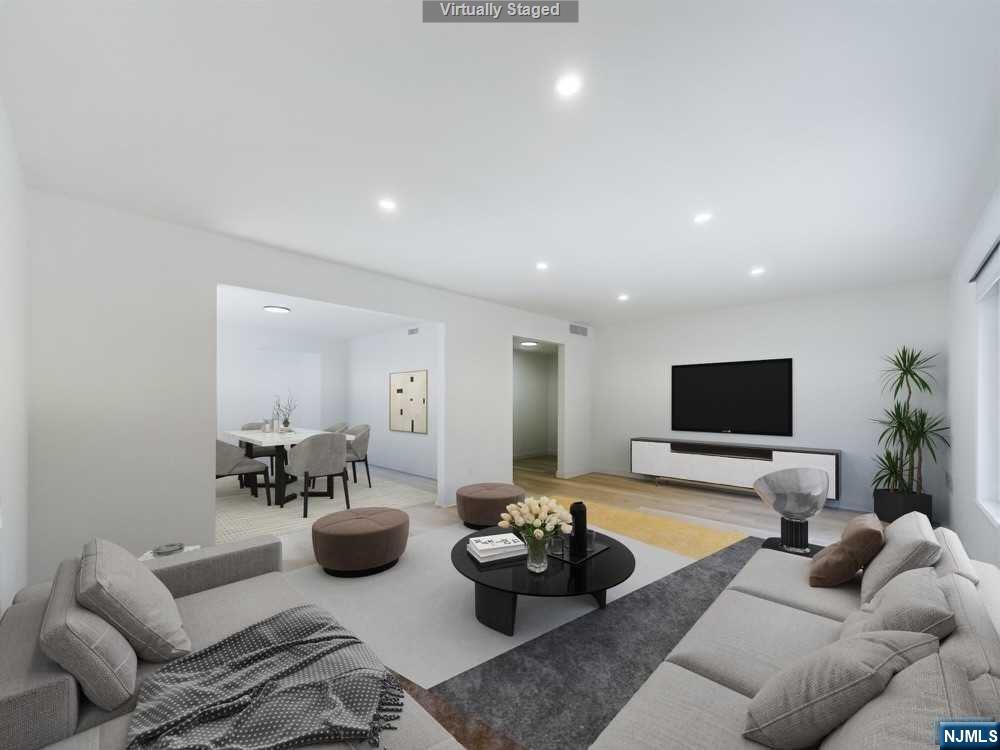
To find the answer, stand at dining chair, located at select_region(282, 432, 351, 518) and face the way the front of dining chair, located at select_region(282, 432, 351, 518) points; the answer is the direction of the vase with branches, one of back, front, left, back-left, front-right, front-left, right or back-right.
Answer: front-right

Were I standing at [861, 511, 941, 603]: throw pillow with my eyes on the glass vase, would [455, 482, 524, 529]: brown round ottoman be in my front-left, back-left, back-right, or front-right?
front-right

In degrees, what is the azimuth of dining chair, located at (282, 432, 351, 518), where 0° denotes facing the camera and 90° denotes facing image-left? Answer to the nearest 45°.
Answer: approximately 135°

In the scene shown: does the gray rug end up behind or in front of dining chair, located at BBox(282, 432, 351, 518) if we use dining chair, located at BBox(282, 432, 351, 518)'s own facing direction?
behind

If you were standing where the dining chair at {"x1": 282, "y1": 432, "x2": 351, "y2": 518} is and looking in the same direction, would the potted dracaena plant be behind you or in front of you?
behind

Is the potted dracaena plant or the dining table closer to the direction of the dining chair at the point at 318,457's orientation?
the dining table

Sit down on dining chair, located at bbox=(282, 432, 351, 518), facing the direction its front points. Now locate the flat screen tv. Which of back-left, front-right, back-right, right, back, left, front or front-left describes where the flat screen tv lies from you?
back-right

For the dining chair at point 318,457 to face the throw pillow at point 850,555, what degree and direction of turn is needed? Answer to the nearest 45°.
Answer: approximately 180°

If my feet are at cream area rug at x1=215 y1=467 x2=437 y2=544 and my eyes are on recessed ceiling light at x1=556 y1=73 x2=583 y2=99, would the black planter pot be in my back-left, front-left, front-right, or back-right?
front-left

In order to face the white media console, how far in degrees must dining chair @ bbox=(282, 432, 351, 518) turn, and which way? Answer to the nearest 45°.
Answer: approximately 135° to its right
